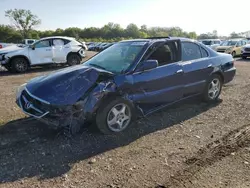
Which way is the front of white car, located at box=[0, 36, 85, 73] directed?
to the viewer's left

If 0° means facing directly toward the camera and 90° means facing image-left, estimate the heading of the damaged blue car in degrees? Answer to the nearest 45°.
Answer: approximately 45°

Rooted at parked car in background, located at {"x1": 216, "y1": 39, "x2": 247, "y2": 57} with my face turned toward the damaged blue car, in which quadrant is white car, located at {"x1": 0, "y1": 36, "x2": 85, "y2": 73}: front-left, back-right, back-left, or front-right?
front-right

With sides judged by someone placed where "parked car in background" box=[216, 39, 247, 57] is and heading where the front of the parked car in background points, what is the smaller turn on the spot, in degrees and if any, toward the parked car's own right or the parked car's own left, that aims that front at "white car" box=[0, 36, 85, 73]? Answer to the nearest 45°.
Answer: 0° — it already faces it

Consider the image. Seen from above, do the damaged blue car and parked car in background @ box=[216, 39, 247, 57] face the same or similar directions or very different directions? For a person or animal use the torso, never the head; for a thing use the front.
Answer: same or similar directions

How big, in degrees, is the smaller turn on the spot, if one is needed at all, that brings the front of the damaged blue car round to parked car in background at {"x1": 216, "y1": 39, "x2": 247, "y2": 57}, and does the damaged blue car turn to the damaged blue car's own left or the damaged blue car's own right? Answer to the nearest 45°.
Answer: approximately 180°

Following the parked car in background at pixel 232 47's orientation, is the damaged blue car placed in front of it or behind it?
in front

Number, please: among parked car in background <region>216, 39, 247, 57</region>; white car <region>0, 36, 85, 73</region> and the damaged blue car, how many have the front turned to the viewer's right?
0

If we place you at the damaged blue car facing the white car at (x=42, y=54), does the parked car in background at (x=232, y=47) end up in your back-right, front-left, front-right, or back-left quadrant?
front-right

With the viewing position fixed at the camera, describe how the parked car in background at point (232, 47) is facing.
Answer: facing the viewer and to the left of the viewer

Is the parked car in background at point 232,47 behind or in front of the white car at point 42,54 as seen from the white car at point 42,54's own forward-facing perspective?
behind

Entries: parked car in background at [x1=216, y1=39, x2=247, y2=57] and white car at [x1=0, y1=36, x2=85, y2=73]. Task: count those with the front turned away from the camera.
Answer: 0
